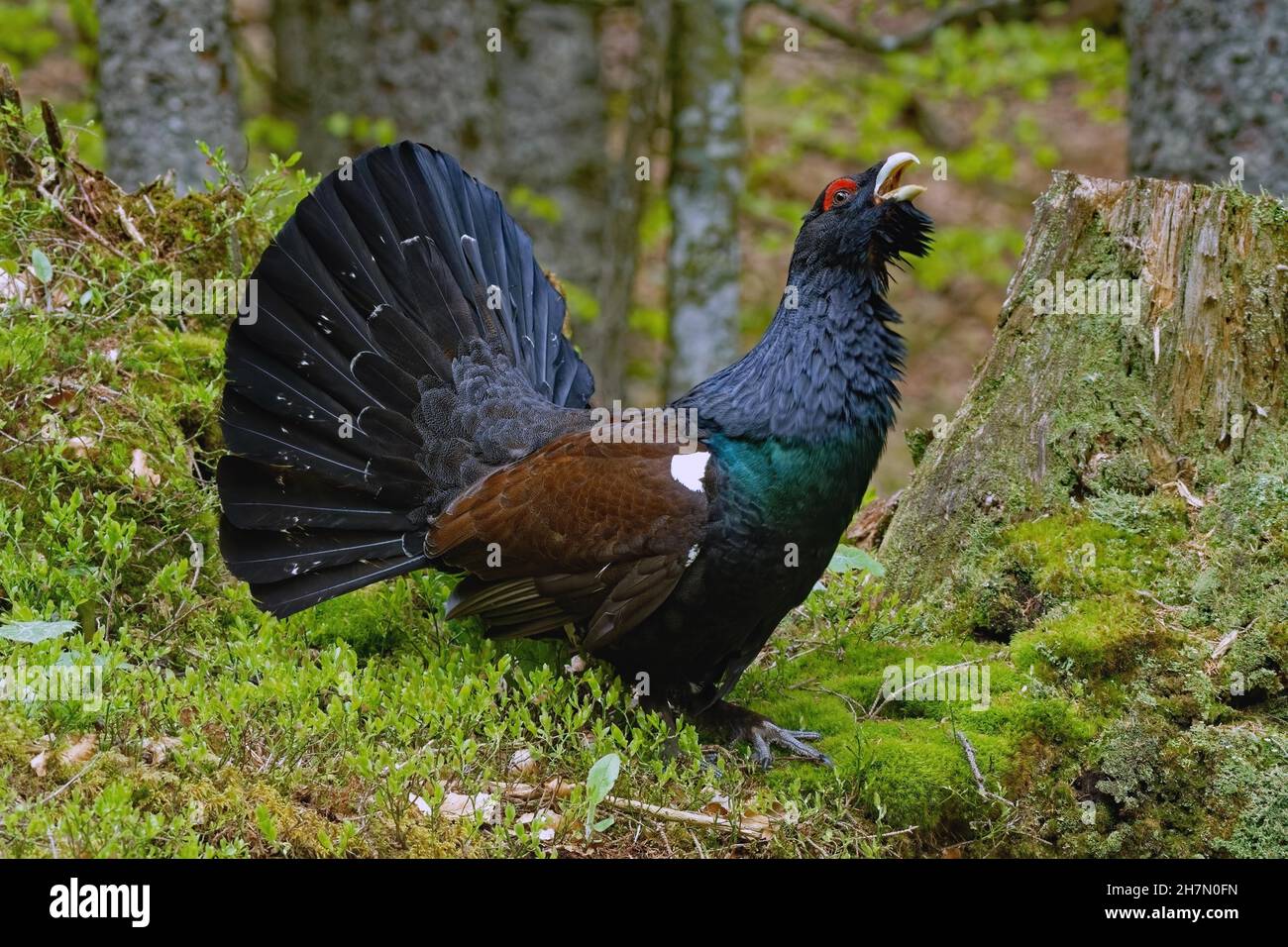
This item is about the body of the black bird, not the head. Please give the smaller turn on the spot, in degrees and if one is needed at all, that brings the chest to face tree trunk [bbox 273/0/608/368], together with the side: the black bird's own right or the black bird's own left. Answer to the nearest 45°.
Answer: approximately 90° to the black bird's own left

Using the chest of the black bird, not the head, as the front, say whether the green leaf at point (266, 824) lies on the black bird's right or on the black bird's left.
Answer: on the black bird's right

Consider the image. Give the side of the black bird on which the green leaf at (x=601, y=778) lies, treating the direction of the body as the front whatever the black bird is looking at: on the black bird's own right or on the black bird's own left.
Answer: on the black bird's own right

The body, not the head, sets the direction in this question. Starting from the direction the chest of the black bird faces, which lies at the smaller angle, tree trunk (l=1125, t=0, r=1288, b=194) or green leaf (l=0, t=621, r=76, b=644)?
the tree trunk

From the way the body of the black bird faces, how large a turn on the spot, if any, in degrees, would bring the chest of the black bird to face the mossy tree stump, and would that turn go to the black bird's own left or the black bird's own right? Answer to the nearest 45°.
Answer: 0° — it already faces it

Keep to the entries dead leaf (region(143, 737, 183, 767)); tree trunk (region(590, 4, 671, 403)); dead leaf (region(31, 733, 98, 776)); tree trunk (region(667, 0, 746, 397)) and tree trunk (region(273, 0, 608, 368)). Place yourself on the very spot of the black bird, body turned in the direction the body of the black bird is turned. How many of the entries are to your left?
3

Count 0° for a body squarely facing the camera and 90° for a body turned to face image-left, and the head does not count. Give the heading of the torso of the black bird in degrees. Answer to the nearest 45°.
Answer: approximately 270°
